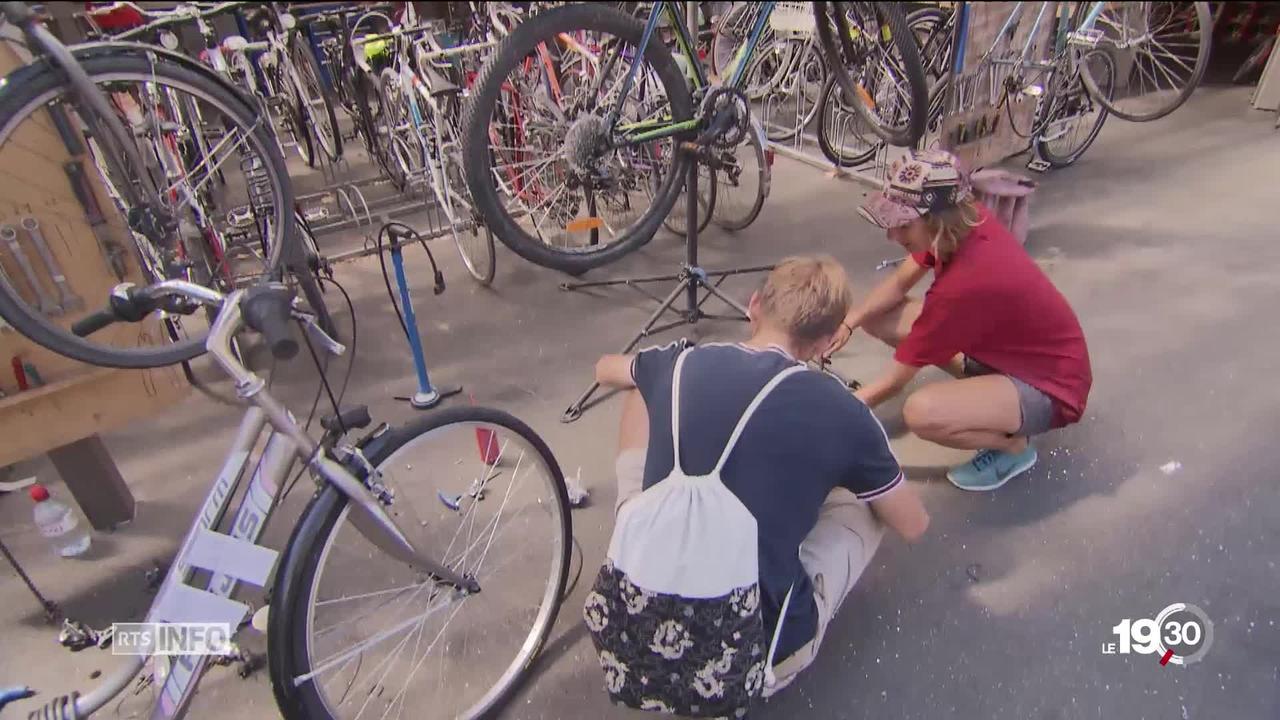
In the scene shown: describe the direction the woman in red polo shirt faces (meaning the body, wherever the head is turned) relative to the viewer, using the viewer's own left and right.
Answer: facing to the left of the viewer

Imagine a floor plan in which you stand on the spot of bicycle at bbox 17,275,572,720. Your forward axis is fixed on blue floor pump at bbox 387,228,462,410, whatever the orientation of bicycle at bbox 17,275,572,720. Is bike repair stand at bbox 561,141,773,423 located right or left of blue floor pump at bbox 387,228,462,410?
right

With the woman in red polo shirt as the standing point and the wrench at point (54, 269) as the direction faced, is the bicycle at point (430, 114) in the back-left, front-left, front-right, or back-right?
front-right

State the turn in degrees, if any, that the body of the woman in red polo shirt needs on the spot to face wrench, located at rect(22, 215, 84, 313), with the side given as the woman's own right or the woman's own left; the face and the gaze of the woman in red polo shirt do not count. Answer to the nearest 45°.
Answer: approximately 45° to the woman's own left

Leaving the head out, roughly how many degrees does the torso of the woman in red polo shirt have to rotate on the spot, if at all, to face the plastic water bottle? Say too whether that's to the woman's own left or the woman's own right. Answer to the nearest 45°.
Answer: approximately 45° to the woman's own left

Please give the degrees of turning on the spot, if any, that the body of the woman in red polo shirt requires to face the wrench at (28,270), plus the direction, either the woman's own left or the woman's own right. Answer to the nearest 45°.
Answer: approximately 45° to the woman's own left

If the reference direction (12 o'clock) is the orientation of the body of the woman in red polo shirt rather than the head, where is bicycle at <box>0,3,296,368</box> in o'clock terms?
The bicycle is roughly at 11 o'clock from the woman in red polo shirt.

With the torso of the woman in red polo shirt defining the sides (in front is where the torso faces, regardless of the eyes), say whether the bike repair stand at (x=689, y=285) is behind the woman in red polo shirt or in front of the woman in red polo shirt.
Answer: in front

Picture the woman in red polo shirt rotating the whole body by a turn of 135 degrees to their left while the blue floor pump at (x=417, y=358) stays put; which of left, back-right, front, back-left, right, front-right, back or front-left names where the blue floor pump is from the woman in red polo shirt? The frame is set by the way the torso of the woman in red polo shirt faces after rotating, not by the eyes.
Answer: back-right
